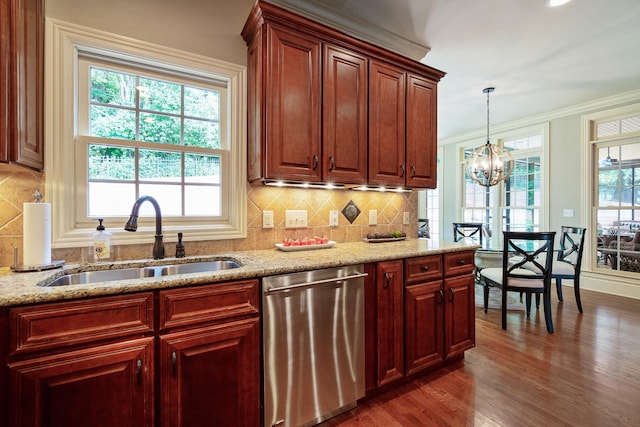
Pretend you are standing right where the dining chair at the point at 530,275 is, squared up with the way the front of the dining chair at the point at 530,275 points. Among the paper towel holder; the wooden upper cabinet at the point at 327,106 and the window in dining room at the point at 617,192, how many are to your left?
2

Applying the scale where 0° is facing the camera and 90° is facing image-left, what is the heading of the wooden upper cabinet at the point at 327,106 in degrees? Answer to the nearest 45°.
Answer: approximately 315°

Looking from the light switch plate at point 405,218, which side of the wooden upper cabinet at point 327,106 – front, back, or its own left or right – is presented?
left

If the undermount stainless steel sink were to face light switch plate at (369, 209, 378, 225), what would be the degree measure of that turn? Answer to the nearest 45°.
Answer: approximately 90° to its left

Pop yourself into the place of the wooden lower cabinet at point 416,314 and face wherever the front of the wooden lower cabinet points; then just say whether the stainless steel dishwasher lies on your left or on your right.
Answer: on your right

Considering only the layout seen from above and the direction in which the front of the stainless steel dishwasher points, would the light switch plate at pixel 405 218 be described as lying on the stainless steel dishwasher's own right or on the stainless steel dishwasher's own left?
on the stainless steel dishwasher's own left

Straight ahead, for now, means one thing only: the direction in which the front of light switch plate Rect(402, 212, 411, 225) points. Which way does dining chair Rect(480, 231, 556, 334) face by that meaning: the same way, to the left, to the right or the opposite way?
the opposite way

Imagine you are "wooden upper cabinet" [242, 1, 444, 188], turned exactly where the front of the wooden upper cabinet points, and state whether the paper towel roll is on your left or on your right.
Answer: on your right

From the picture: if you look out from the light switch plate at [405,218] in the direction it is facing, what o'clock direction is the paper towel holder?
The paper towel holder is roughly at 3 o'clock from the light switch plate.
